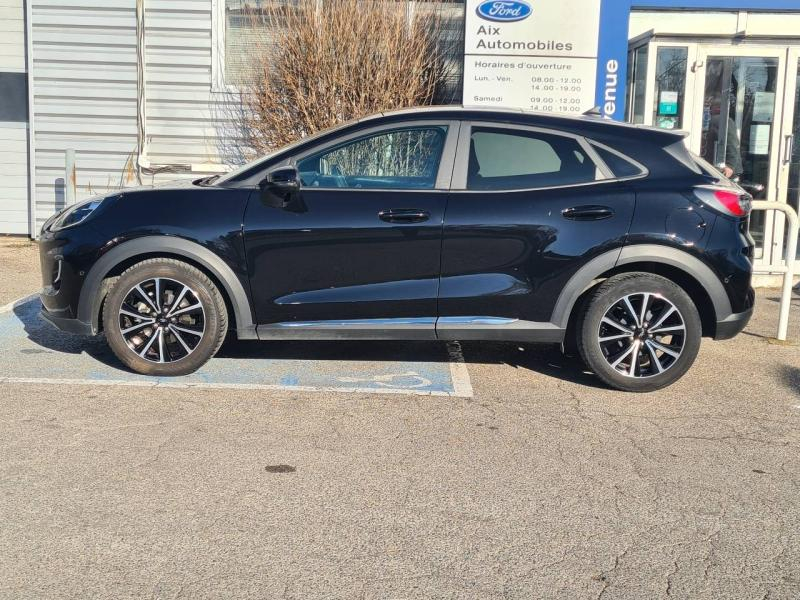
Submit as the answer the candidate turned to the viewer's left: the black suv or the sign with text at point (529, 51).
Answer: the black suv

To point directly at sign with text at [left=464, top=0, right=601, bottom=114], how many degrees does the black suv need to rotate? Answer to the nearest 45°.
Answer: approximately 90° to its right

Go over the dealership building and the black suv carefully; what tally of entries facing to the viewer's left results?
1

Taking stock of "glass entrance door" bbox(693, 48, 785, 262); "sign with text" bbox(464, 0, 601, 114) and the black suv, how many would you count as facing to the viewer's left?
1

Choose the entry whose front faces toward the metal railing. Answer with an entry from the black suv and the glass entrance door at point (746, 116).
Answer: the glass entrance door

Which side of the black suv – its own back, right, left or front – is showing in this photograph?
left

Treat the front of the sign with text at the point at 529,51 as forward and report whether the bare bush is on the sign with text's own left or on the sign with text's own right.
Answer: on the sign with text's own right

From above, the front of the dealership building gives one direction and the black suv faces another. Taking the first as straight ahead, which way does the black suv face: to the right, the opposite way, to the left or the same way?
to the right

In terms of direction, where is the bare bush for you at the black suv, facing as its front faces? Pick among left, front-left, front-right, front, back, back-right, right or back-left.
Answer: right
